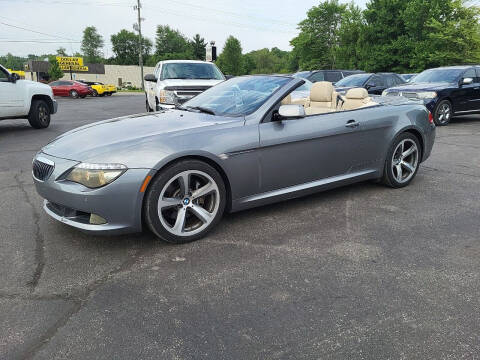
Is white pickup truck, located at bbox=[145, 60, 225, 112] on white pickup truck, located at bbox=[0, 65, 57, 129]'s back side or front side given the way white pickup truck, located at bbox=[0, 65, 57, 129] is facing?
on the front side

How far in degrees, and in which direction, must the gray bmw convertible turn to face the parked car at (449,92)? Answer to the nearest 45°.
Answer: approximately 180°

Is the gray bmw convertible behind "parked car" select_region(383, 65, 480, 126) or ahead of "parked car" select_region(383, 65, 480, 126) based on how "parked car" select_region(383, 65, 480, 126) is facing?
ahead

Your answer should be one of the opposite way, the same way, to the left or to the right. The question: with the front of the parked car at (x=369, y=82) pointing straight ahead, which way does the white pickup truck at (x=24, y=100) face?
the opposite way

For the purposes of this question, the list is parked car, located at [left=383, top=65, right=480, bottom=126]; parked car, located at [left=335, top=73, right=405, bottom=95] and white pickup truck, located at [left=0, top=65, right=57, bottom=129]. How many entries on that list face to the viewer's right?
1

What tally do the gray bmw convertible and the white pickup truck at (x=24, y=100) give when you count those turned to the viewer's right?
1

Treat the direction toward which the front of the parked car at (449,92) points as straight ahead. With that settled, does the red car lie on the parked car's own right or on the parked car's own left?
on the parked car's own right

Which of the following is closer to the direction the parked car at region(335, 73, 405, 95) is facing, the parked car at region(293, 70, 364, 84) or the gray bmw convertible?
the gray bmw convertible

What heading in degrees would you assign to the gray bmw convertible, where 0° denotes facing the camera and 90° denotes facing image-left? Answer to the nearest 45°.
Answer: approximately 45°

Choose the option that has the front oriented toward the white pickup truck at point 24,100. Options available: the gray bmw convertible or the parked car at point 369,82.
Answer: the parked car

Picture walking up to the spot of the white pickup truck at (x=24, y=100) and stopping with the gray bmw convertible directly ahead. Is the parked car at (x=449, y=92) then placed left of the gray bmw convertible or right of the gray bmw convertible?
left

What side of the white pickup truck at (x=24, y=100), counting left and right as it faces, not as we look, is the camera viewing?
right

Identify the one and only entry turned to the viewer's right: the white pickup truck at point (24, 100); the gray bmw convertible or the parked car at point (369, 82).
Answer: the white pickup truck

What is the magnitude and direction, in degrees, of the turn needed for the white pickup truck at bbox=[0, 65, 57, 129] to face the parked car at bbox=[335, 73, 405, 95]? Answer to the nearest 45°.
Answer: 0° — it already faces it

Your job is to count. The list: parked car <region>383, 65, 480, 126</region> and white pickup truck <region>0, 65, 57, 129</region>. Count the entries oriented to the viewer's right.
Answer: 1
